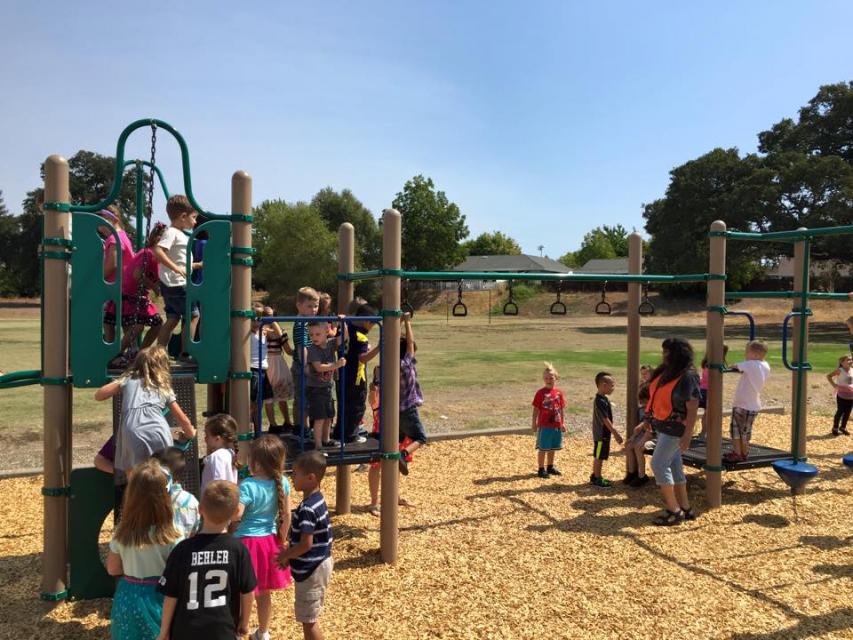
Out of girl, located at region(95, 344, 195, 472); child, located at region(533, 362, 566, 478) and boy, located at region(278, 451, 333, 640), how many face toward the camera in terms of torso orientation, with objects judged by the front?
1

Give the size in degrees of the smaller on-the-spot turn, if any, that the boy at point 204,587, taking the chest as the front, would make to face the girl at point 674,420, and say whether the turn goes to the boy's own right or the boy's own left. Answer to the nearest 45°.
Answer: approximately 45° to the boy's own right

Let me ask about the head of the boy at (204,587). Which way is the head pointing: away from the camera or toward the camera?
away from the camera

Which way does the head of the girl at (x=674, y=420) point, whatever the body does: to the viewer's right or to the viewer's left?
to the viewer's left

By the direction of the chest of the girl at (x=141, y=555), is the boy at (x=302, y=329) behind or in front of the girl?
in front

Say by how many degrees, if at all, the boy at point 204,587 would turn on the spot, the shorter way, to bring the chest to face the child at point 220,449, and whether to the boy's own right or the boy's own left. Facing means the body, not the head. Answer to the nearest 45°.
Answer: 0° — they already face them

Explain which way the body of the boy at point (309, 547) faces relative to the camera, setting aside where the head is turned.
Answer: to the viewer's left

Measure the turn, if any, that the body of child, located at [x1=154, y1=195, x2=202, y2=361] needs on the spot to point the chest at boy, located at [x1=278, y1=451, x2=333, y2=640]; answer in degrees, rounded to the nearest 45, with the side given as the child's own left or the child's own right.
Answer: approximately 45° to the child's own right

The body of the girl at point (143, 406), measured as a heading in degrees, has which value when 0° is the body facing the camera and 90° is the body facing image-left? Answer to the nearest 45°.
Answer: approximately 180°

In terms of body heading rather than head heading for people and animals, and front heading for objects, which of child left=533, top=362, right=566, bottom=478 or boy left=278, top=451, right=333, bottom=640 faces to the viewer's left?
the boy

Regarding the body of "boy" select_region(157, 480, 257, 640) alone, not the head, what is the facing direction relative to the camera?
away from the camera

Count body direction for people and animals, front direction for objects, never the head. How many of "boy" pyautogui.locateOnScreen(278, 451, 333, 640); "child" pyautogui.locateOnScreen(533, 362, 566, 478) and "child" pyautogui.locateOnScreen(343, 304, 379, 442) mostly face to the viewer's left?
1

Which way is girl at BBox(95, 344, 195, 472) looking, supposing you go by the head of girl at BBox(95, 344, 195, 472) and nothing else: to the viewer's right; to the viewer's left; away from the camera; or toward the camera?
away from the camera

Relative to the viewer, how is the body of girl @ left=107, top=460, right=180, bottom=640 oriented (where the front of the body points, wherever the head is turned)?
away from the camera
